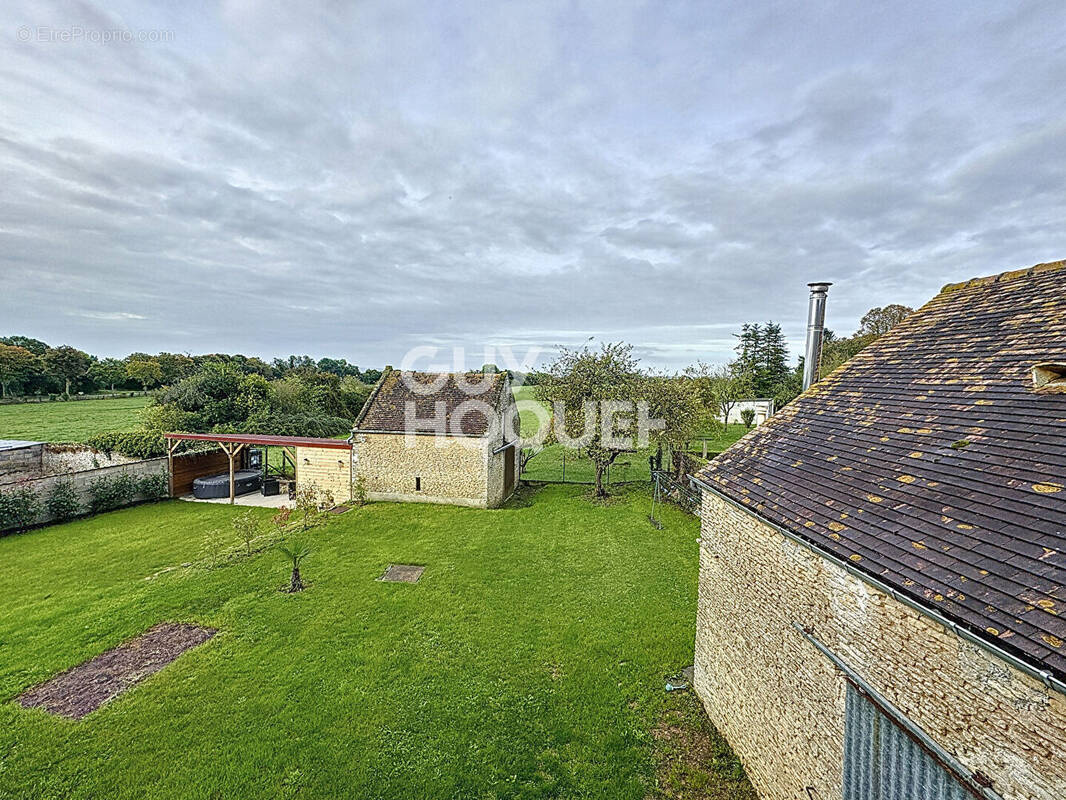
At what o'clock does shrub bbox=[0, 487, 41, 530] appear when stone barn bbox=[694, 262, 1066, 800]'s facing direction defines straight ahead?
The shrub is roughly at 1 o'clock from the stone barn.

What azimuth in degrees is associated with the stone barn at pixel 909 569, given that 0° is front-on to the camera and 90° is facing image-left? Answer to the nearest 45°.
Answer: approximately 45°

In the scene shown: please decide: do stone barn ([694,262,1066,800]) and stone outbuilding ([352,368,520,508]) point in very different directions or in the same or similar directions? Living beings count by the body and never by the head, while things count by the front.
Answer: very different directions

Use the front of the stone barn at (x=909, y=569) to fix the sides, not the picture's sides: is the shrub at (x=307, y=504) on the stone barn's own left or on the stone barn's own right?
on the stone barn's own right
